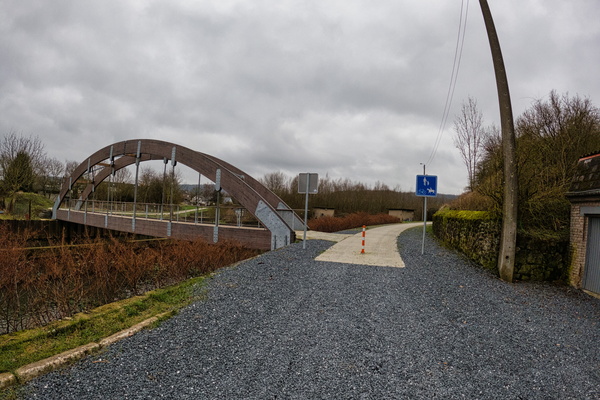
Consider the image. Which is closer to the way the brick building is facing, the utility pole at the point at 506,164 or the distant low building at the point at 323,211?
the utility pole

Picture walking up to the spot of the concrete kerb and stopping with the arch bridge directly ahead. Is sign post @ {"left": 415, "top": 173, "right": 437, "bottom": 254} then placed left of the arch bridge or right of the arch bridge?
right

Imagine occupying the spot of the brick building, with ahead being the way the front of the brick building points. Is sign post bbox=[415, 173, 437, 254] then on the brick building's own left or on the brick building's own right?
on the brick building's own right

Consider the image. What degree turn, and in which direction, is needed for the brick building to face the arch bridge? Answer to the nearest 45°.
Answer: approximately 45° to its right

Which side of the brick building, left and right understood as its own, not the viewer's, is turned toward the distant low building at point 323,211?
right

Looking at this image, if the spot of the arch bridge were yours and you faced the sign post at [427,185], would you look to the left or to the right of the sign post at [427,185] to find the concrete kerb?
right

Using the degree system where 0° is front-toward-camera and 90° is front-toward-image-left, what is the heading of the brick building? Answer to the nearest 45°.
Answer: approximately 45°

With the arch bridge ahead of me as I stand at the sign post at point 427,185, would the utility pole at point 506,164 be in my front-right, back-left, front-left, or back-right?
back-left

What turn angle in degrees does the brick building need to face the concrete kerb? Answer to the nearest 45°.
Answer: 0° — it already faces it
